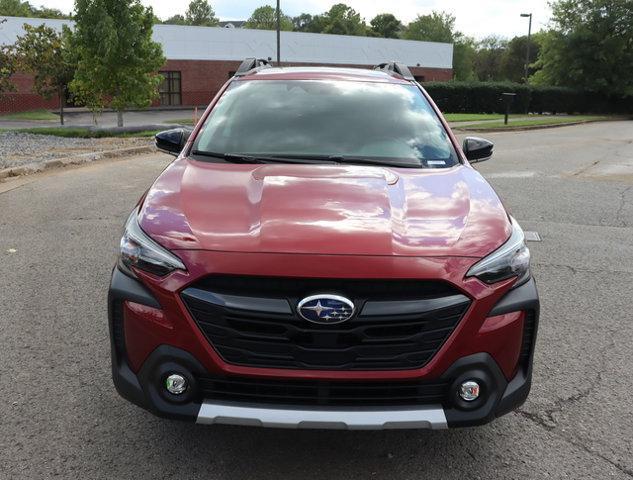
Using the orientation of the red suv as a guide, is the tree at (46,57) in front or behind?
behind

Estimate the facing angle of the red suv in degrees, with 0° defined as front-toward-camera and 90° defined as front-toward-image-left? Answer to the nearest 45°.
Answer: approximately 0°

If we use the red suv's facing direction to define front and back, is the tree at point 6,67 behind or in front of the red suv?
behind

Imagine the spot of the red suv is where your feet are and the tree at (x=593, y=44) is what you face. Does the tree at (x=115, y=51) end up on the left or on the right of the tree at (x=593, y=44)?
left

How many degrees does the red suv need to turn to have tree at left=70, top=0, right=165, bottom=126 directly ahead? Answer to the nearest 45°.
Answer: approximately 180°

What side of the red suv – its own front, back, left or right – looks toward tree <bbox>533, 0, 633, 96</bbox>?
back

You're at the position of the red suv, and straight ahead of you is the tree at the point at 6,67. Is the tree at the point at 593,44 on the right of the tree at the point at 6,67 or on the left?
right

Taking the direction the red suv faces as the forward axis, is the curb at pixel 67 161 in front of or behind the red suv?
behind

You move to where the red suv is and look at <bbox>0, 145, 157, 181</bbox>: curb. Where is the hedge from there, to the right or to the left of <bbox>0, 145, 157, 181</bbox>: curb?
right

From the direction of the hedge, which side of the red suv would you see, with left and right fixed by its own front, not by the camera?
back
